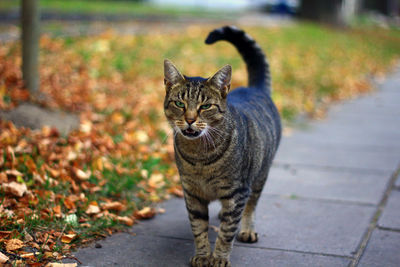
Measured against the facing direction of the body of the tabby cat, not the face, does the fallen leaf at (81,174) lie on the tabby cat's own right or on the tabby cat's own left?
on the tabby cat's own right

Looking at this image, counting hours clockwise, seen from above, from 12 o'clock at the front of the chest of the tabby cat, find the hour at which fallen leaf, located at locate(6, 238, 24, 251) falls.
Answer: The fallen leaf is roughly at 3 o'clock from the tabby cat.

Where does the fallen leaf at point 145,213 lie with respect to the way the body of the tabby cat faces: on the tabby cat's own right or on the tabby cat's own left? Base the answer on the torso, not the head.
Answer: on the tabby cat's own right

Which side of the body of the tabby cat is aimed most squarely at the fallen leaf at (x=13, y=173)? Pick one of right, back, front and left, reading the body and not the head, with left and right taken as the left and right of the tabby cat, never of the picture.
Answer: right

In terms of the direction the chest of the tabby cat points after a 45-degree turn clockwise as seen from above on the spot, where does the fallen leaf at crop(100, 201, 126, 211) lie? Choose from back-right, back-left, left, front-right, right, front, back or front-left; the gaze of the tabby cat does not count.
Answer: front-right

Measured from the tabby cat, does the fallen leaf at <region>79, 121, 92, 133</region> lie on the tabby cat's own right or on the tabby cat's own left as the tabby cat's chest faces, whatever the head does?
on the tabby cat's own right

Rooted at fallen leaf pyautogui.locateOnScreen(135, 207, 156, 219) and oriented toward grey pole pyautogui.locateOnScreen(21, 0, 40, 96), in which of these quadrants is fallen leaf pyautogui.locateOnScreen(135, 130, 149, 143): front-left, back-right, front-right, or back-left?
front-right

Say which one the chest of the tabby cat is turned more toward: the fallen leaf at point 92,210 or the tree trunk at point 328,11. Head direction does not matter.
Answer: the fallen leaf

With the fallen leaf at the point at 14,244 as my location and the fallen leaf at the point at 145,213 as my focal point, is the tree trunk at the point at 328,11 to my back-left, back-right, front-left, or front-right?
front-left

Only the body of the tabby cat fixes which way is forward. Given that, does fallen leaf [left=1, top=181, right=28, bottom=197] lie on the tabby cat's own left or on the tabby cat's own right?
on the tabby cat's own right

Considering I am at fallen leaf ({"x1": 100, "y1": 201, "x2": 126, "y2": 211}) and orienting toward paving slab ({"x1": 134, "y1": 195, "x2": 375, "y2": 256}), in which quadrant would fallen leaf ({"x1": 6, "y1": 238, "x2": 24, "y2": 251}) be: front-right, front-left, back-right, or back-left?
back-right

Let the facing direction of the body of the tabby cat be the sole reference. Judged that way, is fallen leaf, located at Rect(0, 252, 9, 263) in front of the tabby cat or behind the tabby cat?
in front

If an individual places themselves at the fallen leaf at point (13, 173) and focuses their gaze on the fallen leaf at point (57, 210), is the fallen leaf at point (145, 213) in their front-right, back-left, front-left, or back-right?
front-left

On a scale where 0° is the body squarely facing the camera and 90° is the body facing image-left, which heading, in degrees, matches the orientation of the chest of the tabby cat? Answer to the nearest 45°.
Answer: approximately 45°
